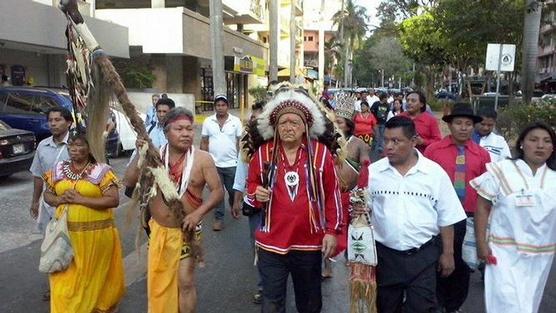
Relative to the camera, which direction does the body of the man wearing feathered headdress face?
toward the camera

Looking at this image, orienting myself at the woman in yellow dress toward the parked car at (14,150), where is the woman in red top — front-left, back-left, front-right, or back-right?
front-right

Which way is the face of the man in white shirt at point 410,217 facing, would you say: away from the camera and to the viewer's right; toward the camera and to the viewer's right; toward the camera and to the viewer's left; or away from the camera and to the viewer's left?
toward the camera and to the viewer's left

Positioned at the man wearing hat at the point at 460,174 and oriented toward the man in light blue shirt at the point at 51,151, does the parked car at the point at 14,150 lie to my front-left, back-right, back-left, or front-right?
front-right

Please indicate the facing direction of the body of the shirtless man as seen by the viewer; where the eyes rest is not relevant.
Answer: toward the camera

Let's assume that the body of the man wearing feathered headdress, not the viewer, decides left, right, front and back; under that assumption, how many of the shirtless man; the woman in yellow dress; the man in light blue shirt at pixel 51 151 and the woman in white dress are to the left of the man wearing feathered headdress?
1

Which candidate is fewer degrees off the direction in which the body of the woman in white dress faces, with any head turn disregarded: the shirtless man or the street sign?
the shirtless man

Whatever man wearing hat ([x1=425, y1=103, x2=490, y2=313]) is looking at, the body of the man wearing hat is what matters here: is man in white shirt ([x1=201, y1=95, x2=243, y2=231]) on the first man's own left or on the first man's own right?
on the first man's own right

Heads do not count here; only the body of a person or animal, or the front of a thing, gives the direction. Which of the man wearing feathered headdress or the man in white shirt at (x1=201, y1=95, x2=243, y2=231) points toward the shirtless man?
the man in white shirt

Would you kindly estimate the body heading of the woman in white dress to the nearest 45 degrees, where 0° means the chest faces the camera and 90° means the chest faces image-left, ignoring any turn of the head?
approximately 0°

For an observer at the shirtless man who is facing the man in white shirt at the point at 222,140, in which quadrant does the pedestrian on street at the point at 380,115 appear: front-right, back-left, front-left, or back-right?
front-right

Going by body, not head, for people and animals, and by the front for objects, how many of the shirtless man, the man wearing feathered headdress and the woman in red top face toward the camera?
3

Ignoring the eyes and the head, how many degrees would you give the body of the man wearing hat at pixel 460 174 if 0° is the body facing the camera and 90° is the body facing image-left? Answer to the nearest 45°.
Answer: approximately 0°

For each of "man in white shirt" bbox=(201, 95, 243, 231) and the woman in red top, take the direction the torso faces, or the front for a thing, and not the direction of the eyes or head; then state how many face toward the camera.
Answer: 2

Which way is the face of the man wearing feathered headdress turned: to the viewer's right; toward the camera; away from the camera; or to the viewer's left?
toward the camera
